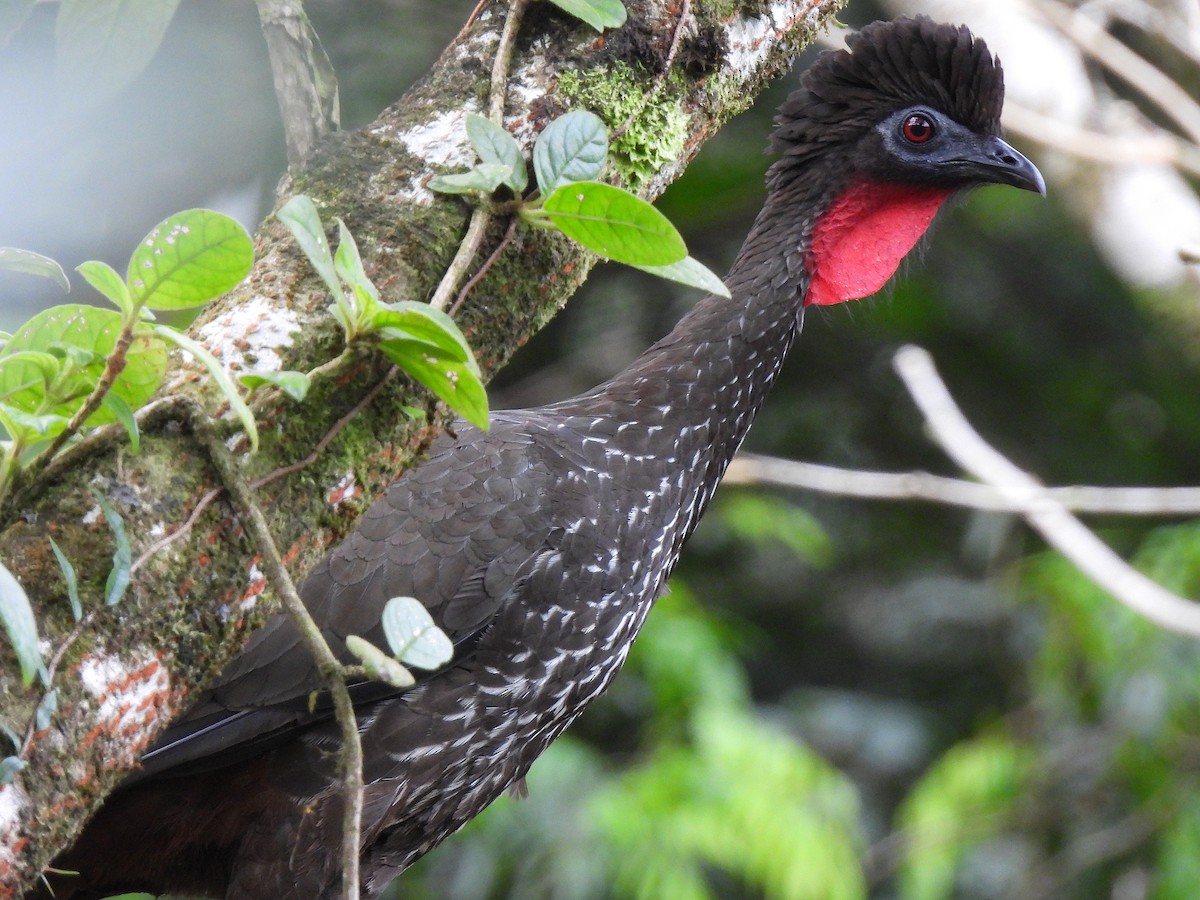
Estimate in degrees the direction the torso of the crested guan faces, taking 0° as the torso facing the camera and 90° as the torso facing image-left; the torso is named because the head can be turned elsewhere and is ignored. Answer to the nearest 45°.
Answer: approximately 270°

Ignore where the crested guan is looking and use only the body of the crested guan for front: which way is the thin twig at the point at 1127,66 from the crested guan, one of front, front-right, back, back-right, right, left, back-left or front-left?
front-left
